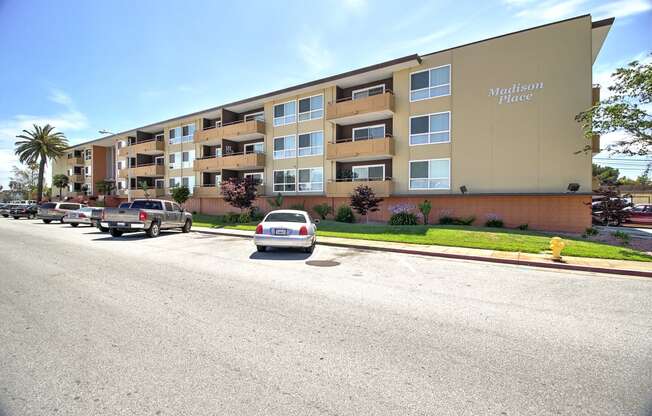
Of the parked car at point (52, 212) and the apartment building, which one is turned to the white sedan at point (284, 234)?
the apartment building

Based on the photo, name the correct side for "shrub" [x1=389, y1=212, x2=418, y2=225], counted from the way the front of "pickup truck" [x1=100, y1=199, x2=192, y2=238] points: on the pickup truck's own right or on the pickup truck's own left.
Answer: on the pickup truck's own right

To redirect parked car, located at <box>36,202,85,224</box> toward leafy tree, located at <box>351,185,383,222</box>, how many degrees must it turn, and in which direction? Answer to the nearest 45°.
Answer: approximately 90° to its right

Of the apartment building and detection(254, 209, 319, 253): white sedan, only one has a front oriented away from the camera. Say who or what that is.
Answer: the white sedan

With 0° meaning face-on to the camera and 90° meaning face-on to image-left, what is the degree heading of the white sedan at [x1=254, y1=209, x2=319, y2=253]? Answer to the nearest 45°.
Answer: approximately 180°

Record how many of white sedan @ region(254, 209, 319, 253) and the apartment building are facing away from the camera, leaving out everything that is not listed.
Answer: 1
